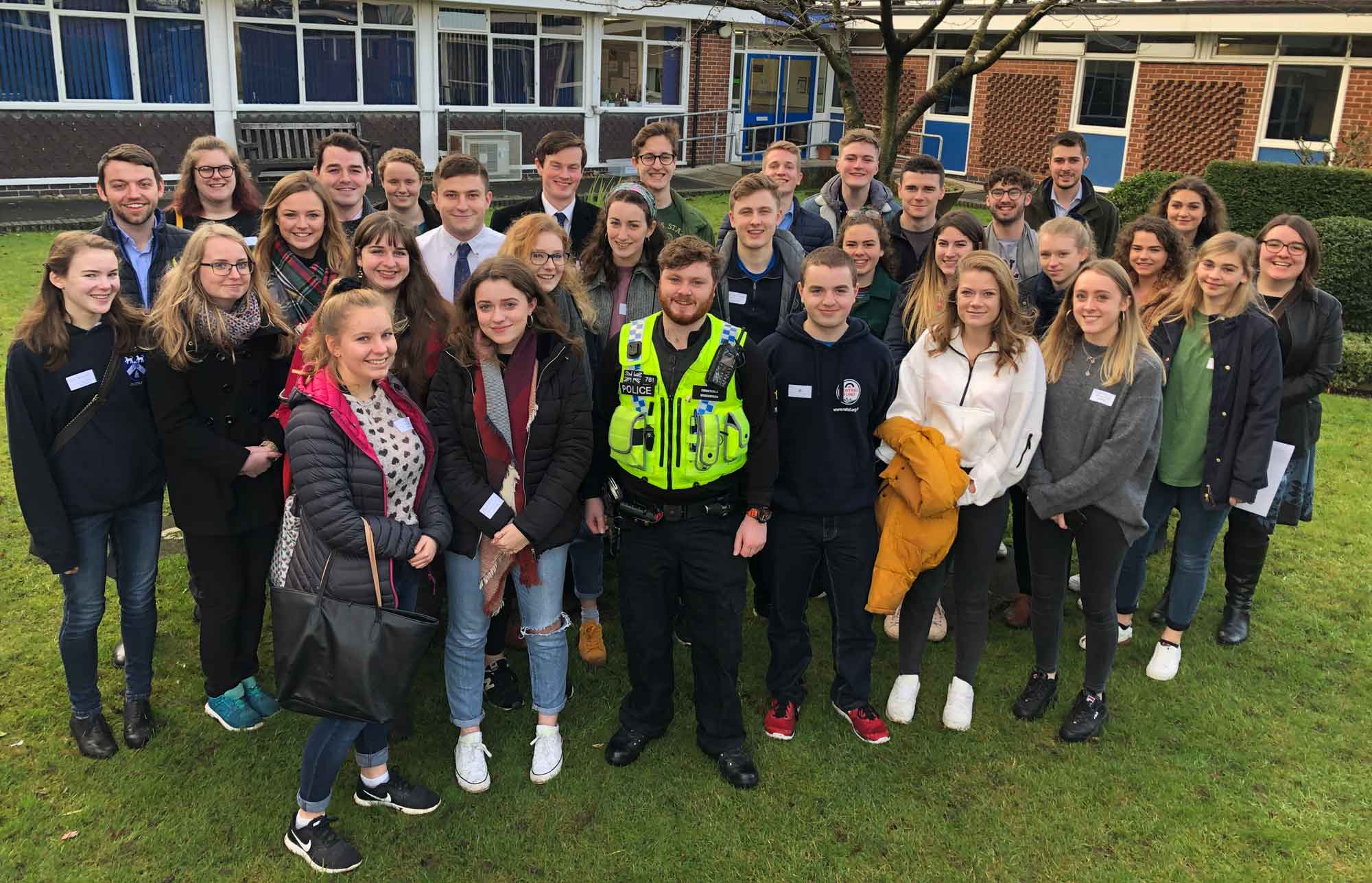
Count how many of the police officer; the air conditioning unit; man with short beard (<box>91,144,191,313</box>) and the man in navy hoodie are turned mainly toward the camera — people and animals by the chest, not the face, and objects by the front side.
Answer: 4

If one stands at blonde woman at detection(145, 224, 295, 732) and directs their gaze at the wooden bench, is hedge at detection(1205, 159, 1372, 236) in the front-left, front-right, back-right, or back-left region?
front-right

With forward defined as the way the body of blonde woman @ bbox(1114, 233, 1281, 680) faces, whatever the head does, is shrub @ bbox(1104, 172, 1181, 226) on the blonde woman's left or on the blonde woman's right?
on the blonde woman's right

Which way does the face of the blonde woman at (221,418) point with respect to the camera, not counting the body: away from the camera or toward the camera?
toward the camera

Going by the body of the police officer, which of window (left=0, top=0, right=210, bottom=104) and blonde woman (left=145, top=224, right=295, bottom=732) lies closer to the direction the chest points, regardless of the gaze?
the blonde woman

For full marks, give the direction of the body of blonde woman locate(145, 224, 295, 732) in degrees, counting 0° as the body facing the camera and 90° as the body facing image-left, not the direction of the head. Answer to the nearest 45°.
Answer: approximately 315°

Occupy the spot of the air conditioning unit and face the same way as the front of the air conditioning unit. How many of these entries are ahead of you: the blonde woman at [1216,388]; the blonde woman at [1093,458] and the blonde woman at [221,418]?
3

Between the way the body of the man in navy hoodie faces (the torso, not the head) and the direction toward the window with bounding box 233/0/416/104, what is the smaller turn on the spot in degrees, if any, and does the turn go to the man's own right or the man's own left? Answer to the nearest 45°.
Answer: approximately 135° to the man's own right

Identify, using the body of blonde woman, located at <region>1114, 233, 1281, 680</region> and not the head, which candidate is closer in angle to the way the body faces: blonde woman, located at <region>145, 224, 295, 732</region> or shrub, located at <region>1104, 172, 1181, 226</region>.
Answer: the blonde woman

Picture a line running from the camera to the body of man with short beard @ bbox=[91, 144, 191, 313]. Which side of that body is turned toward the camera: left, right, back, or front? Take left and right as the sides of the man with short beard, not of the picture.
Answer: front

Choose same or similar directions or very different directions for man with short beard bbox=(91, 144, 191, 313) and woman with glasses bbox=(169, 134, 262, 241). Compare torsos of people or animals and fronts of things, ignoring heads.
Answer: same or similar directions

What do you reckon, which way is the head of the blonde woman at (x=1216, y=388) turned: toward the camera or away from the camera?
toward the camera

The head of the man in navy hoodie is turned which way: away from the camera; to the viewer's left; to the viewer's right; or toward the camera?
toward the camera

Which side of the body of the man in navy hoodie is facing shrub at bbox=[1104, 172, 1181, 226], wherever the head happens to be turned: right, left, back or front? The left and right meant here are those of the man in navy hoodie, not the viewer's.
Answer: back

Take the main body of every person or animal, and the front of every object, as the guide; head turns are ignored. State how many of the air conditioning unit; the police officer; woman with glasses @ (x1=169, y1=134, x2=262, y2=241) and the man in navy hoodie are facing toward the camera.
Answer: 4

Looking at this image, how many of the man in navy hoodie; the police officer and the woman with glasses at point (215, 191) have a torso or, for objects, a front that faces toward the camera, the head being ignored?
3
